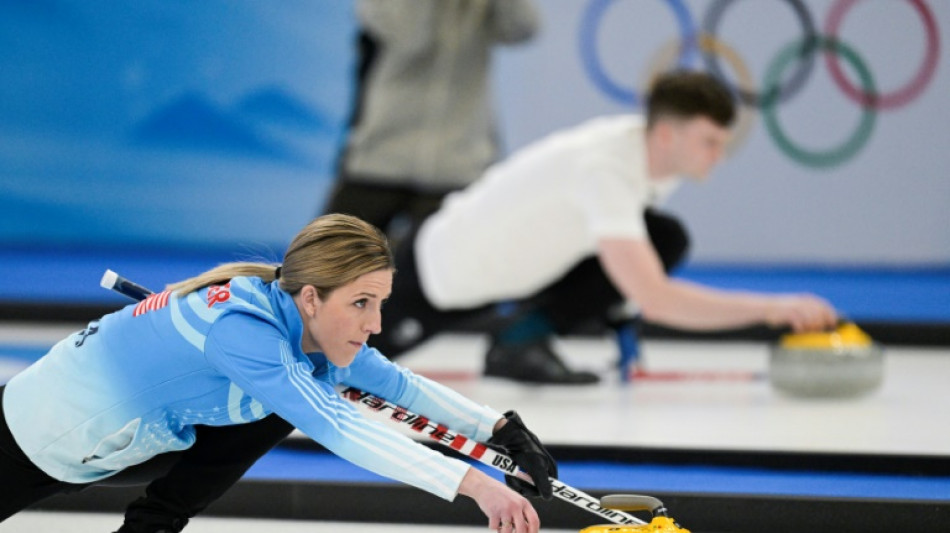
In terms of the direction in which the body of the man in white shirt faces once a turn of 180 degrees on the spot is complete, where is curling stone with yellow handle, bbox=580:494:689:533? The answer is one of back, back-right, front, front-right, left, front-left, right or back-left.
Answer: left

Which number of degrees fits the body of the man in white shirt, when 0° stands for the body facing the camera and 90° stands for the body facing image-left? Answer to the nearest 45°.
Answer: approximately 270°
